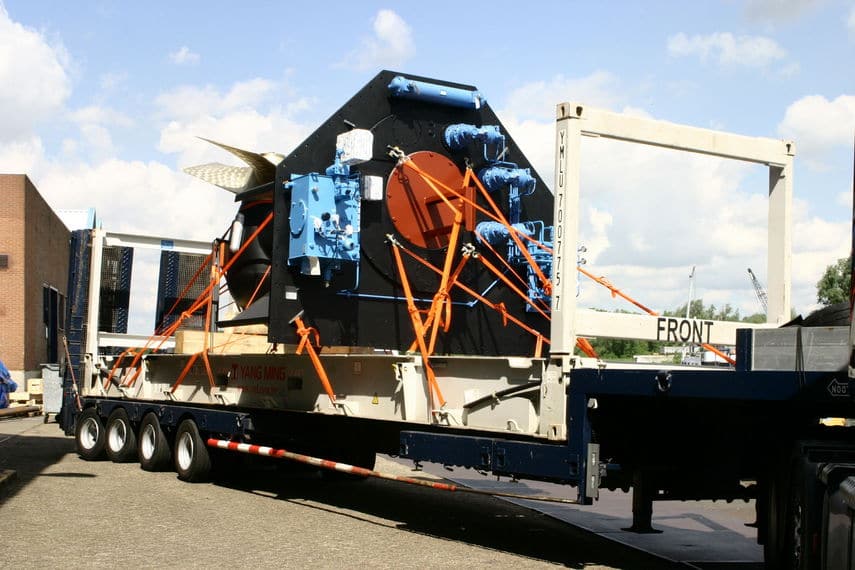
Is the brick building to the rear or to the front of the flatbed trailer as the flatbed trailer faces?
to the rear

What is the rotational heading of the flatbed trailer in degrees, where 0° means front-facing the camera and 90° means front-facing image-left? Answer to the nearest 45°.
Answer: approximately 315°
